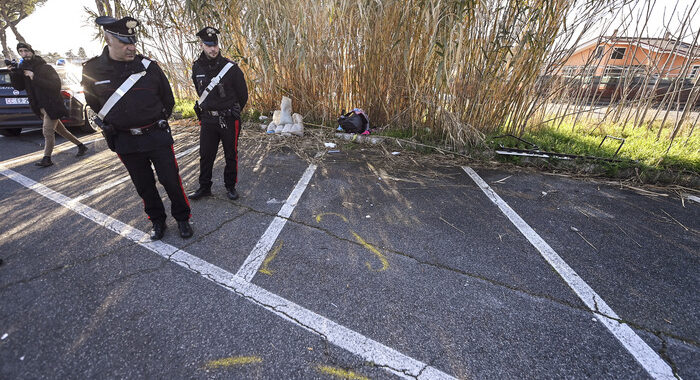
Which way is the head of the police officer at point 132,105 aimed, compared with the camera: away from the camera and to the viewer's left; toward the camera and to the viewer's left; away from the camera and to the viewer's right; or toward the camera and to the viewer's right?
toward the camera and to the viewer's right

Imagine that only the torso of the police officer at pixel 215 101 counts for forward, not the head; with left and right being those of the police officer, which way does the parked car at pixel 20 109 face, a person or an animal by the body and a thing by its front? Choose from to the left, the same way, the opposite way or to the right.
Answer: the opposite way

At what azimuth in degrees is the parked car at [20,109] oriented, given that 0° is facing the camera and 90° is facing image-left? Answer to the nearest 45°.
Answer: approximately 225°

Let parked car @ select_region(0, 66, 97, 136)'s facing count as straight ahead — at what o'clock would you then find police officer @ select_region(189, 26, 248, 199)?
The police officer is roughly at 4 o'clock from the parked car.

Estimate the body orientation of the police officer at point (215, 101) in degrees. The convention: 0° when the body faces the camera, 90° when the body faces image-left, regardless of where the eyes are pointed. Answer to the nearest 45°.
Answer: approximately 45°

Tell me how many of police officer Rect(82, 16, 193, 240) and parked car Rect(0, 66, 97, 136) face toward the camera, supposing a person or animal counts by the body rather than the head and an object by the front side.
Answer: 1

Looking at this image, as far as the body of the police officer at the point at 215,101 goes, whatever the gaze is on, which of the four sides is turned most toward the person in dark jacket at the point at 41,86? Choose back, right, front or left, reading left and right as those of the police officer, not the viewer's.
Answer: right

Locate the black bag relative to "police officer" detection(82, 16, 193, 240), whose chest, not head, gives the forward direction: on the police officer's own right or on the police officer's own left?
on the police officer's own left

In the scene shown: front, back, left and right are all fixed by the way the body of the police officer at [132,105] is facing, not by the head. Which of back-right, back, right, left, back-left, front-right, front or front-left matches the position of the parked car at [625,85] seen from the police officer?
left
